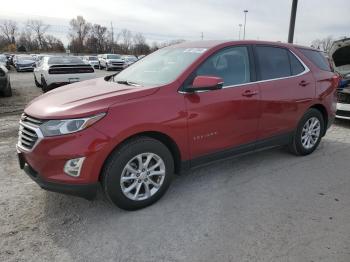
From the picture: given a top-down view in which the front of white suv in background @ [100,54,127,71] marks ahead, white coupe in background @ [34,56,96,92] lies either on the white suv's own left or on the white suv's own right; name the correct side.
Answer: on the white suv's own right

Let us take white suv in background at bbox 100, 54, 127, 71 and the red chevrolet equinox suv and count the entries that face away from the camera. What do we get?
0

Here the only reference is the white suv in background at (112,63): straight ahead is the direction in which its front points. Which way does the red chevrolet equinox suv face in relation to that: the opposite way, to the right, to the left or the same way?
to the right

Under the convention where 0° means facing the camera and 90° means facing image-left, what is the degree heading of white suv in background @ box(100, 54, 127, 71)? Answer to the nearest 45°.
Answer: approximately 315°

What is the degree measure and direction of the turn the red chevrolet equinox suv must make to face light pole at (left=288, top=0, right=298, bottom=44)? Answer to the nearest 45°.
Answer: approximately 180°

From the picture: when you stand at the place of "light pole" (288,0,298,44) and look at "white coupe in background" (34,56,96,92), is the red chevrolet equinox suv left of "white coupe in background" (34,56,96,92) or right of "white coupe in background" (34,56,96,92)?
left

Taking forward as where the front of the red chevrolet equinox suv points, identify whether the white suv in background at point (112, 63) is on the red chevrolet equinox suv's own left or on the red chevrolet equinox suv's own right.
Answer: on the red chevrolet equinox suv's own right

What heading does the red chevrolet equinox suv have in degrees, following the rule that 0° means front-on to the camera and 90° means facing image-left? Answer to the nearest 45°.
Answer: approximately 45°
